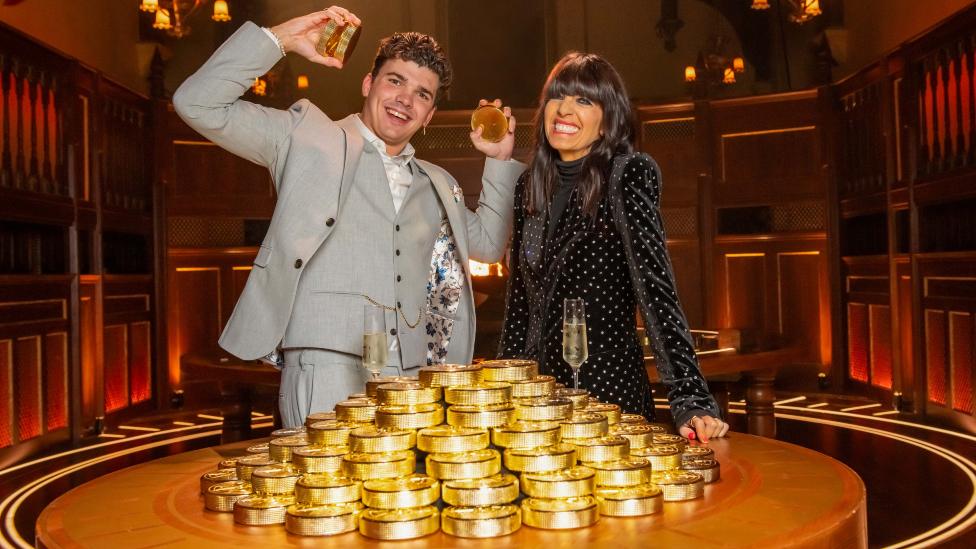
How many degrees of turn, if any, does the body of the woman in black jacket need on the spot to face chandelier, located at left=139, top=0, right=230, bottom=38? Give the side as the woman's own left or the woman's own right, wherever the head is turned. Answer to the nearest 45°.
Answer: approximately 90° to the woman's own right

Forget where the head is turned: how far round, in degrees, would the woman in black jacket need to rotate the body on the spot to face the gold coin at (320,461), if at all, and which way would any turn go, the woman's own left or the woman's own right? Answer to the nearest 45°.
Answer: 0° — they already face it

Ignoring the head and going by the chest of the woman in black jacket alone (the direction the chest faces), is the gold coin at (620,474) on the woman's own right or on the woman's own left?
on the woman's own left

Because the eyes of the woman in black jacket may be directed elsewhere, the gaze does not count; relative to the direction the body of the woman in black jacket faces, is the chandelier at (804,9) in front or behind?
behind

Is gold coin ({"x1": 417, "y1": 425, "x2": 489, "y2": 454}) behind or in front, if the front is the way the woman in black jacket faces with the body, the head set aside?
in front

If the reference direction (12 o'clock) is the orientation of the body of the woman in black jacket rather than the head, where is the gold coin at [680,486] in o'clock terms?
The gold coin is roughly at 10 o'clock from the woman in black jacket.

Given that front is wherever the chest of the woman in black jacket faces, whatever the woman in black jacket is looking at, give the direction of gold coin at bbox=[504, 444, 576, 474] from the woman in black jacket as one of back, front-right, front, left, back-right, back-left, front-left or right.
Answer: front-left

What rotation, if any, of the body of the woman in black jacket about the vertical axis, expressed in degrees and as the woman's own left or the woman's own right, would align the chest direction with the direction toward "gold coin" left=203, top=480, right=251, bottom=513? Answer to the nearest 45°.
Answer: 0° — they already face it

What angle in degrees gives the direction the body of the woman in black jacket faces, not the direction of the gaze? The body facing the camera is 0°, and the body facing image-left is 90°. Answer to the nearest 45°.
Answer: approximately 45°

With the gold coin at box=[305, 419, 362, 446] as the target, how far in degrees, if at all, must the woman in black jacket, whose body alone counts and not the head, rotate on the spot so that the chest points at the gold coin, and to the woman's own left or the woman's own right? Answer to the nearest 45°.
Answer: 0° — they already face it

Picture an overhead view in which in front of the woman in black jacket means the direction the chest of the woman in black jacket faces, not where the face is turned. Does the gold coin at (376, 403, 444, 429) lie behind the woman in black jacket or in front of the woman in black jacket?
in front
